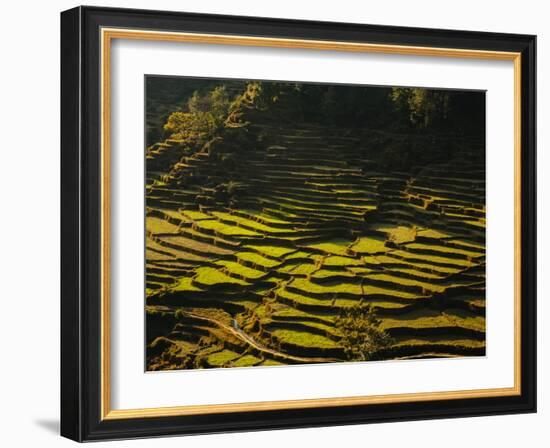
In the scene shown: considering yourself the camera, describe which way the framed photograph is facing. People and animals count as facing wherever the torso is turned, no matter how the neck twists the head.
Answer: facing the viewer and to the right of the viewer
